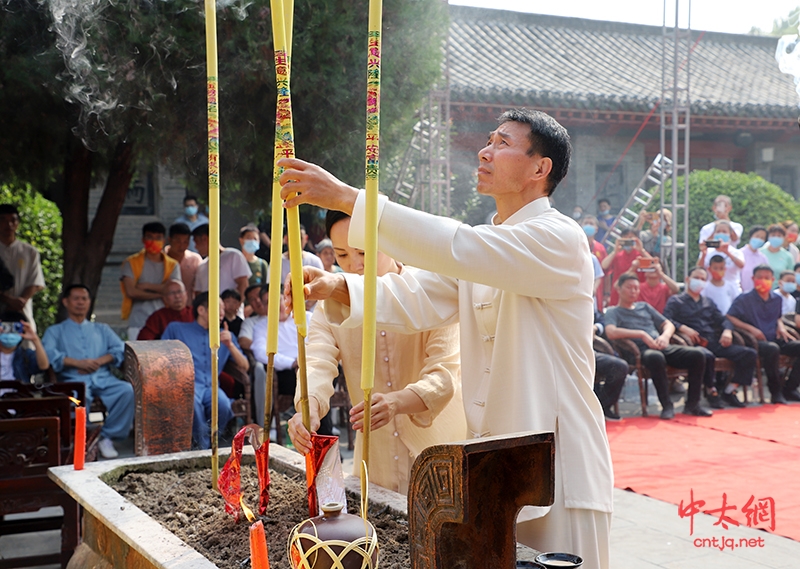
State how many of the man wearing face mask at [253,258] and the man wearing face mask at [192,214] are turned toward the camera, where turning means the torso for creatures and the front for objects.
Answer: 2

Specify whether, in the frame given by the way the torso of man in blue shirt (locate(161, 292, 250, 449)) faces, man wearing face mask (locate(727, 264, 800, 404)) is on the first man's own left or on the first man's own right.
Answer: on the first man's own left

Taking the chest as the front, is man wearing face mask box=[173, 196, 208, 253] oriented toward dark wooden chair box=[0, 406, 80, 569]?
yes

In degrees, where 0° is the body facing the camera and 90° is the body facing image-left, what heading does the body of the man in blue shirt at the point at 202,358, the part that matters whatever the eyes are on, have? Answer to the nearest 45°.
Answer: approximately 0°

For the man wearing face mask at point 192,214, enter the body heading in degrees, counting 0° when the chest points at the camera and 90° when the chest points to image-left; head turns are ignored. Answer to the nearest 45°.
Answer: approximately 0°

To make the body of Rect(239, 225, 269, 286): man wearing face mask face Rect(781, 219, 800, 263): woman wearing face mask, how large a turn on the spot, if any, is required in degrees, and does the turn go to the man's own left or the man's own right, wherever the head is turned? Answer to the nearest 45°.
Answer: approximately 90° to the man's own left

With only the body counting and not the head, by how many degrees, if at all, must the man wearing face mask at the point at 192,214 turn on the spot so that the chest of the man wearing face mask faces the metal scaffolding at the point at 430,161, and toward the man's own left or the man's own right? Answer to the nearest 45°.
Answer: approximately 90° to the man's own left

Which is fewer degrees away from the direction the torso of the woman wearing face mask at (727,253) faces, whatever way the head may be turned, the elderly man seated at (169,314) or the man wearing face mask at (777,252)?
the elderly man seated

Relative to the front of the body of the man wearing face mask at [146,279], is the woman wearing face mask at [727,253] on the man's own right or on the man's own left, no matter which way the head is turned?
on the man's own left
